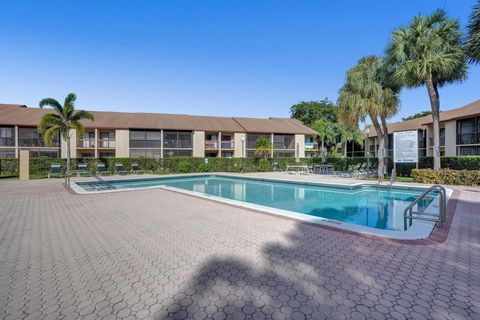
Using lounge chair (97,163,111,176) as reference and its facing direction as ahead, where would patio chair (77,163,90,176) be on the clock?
The patio chair is roughly at 4 o'clock from the lounge chair.

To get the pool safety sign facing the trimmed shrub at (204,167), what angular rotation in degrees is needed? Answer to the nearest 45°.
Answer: approximately 90° to its right

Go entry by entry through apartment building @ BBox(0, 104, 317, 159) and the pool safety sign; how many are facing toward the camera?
2

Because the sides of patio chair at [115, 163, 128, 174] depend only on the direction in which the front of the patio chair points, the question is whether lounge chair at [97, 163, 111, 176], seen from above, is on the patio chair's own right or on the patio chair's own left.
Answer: on the patio chair's own right

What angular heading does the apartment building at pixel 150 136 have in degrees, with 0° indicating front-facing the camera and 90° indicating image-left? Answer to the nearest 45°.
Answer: approximately 0°

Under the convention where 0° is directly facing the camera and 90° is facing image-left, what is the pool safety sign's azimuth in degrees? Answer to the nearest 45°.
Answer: approximately 0°

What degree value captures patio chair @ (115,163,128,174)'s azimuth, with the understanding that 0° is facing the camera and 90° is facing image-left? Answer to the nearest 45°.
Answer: approximately 315°
